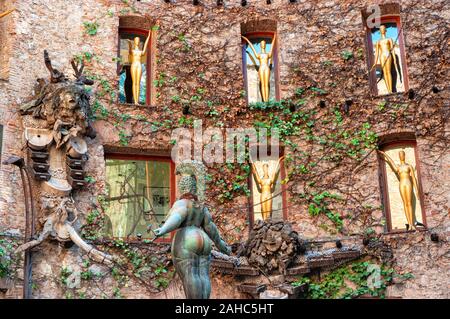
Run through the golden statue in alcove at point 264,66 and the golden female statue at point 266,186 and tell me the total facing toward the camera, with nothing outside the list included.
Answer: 2

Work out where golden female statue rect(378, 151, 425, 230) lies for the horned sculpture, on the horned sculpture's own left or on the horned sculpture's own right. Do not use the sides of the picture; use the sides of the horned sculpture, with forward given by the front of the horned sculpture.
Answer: on the horned sculpture's own left

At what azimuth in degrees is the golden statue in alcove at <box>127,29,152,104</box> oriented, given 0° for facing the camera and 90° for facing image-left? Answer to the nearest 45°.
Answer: approximately 0°

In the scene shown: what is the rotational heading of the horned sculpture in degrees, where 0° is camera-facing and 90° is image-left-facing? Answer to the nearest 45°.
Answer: approximately 0°

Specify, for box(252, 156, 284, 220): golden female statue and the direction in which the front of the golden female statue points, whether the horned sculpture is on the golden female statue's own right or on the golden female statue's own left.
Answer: on the golden female statue's own right

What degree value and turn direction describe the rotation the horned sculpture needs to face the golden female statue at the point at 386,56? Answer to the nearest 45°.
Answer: approximately 90° to its left
